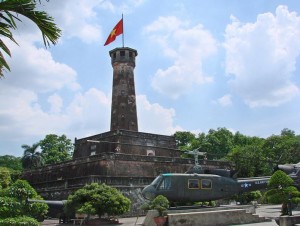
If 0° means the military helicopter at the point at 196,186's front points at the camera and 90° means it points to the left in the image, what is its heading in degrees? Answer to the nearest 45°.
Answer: approximately 90°

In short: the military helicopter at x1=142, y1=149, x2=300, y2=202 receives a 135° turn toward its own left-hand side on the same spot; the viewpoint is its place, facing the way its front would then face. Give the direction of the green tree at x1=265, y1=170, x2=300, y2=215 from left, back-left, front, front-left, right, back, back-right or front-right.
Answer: front

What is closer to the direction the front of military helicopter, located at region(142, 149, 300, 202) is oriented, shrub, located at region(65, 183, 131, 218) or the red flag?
the shrub

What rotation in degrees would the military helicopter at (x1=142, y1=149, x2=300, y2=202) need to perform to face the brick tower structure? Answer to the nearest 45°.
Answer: approximately 45° to its right

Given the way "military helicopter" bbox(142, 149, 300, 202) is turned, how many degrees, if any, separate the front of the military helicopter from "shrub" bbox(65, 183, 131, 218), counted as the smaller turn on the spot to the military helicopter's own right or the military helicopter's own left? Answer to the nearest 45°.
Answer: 0° — it already faces it

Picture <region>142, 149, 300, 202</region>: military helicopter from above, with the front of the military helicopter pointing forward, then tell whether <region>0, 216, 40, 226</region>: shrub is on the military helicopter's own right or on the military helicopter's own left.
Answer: on the military helicopter's own left

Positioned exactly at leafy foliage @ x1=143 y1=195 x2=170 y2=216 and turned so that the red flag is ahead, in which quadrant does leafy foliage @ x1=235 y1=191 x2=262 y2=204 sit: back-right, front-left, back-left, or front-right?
front-right

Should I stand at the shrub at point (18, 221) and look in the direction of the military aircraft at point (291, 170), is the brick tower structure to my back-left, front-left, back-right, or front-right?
front-left

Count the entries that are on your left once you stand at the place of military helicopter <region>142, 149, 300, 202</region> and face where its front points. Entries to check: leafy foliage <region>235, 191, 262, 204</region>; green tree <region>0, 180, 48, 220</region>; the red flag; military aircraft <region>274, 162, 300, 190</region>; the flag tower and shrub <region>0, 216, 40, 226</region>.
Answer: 2

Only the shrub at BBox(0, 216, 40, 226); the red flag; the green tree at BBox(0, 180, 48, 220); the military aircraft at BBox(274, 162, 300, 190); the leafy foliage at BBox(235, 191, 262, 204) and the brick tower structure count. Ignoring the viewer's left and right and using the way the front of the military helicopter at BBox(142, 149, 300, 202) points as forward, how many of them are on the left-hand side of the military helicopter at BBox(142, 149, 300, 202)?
2

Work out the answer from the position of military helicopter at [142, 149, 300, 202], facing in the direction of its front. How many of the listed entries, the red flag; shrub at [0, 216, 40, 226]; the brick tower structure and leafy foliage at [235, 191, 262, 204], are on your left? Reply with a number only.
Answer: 1

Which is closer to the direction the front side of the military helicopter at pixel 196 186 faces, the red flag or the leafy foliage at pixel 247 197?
the red flag

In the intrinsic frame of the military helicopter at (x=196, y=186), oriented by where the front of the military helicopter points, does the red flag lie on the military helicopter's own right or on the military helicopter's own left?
on the military helicopter's own right
